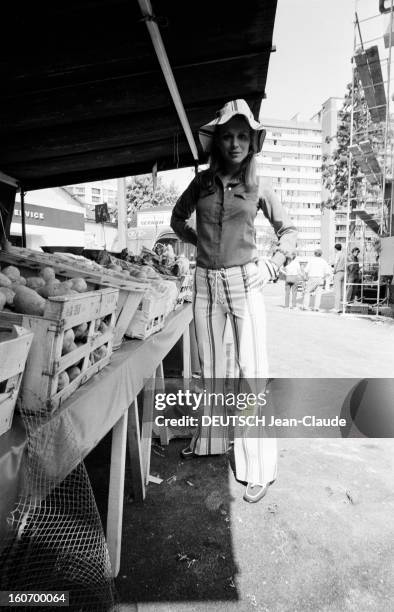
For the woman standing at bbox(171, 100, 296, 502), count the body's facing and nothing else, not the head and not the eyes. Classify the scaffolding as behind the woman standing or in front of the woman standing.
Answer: behind

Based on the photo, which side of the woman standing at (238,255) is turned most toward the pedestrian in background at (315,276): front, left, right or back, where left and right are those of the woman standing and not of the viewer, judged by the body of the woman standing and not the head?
back

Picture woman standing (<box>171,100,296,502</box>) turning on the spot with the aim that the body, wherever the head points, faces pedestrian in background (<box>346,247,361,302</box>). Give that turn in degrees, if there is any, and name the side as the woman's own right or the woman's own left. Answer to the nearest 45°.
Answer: approximately 180°

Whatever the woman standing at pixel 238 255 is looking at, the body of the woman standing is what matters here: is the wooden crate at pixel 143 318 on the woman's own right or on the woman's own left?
on the woman's own right

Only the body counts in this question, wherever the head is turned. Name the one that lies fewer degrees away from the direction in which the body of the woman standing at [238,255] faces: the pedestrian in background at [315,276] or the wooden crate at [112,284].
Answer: the wooden crate

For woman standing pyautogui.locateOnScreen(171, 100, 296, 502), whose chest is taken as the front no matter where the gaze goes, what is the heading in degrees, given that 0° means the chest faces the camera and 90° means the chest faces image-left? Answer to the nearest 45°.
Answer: approximately 0°

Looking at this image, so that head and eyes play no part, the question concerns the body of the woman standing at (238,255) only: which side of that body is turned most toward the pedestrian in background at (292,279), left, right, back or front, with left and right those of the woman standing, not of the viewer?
back

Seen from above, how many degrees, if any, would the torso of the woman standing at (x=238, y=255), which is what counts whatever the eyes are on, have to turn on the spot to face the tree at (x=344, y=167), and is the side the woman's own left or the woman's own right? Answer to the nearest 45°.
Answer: approximately 180°
